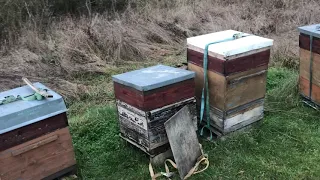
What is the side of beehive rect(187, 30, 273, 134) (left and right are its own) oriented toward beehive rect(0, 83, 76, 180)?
right

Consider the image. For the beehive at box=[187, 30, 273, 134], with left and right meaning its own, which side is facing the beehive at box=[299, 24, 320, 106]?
left
